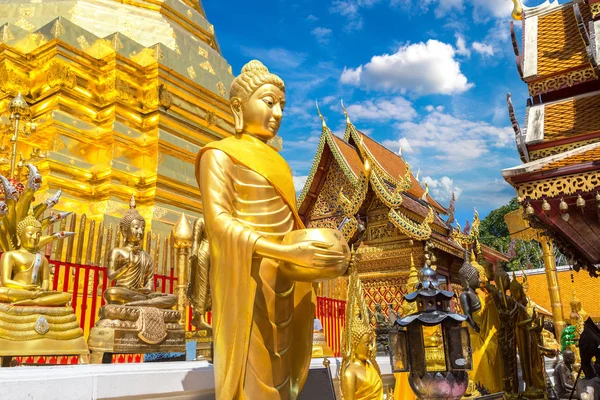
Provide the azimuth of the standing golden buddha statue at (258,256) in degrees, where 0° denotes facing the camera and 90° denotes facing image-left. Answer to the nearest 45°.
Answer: approximately 315°

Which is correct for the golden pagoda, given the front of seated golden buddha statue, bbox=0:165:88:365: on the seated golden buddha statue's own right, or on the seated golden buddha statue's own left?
on the seated golden buddha statue's own left

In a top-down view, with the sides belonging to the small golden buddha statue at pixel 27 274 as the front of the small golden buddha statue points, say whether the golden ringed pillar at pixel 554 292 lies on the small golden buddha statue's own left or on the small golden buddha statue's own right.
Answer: on the small golden buddha statue's own left

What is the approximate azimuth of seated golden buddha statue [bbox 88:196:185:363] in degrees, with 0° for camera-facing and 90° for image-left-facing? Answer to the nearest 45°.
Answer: approximately 315°

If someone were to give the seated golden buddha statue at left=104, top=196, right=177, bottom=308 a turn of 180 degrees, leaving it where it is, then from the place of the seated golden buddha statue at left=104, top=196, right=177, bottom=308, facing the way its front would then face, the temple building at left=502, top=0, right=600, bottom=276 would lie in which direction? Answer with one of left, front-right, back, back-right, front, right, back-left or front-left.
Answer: back-right

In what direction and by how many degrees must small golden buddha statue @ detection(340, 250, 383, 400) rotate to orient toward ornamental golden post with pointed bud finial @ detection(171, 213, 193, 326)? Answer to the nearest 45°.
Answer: approximately 135° to its right

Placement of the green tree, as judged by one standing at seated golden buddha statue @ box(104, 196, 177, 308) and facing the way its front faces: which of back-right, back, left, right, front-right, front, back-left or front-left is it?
left

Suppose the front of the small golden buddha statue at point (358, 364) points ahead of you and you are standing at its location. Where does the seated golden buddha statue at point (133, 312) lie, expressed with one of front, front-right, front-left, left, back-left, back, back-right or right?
back-right

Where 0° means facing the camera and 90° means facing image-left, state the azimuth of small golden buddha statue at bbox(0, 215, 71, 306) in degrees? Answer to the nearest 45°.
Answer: approximately 315°

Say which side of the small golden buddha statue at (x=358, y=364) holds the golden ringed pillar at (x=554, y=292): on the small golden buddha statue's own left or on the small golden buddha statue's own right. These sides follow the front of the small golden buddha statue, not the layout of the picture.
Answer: on the small golden buddha statue's own left

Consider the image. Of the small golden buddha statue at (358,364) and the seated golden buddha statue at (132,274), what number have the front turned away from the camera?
0

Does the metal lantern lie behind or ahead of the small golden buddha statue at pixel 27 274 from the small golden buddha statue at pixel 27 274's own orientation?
ahead
